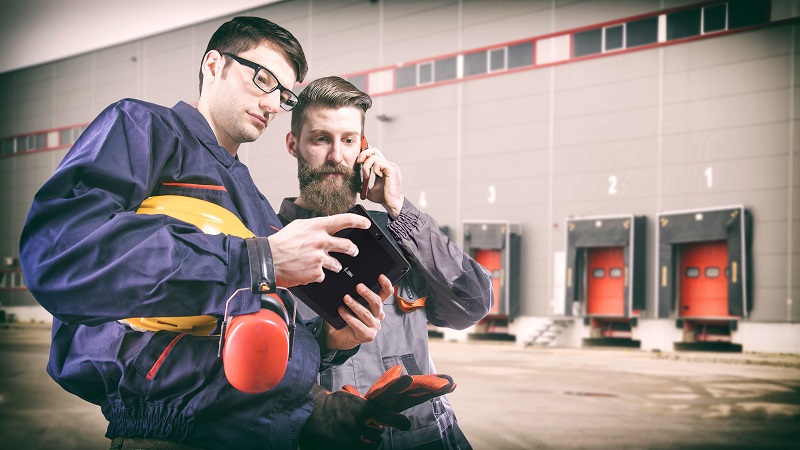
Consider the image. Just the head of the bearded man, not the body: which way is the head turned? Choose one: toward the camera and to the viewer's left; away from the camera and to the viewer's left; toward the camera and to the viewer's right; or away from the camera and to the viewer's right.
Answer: toward the camera and to the viewer's left

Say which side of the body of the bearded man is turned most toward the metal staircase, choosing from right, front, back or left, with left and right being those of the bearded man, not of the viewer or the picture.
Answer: back

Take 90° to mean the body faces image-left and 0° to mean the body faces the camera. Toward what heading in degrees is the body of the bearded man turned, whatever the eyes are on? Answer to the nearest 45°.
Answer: approximately 0°

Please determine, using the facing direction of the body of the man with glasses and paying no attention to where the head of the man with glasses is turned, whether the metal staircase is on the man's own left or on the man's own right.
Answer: on the man's own left
